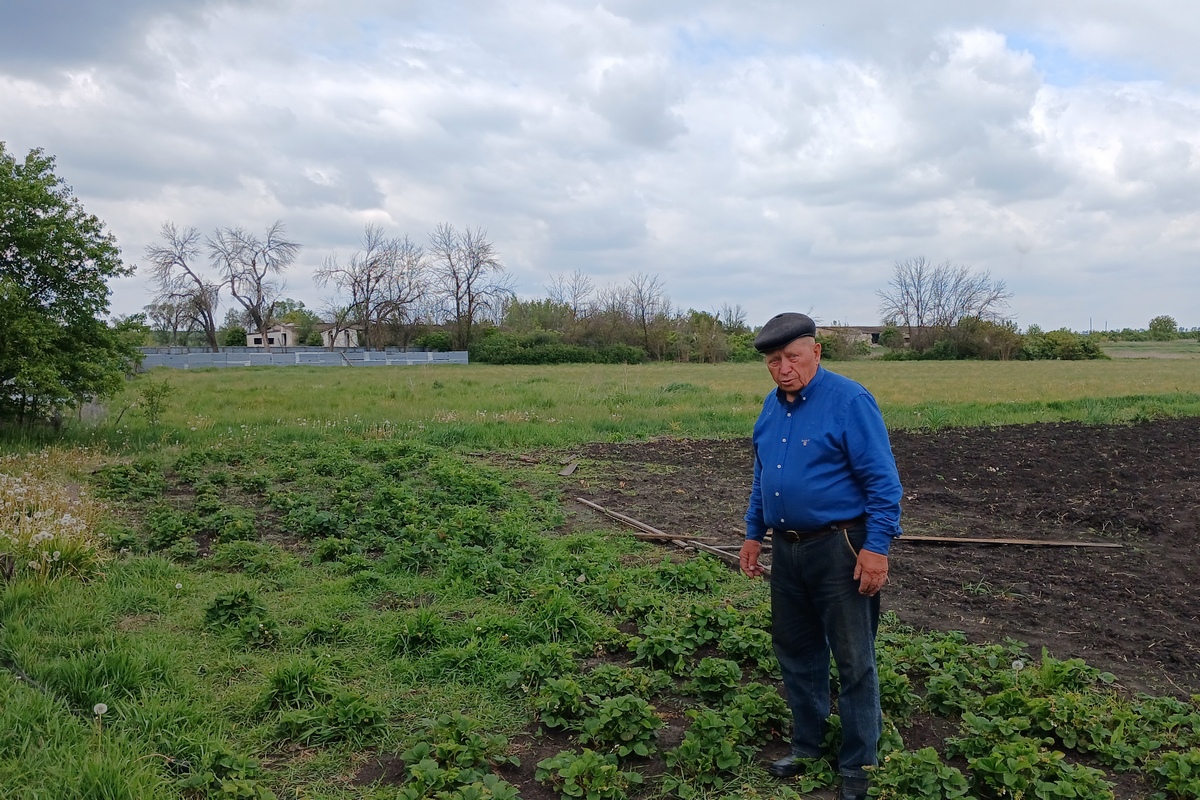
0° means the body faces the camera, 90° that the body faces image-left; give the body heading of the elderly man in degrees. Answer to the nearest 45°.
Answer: approximately 45°

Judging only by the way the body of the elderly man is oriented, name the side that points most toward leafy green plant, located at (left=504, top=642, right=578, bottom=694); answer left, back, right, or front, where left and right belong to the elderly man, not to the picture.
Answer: right

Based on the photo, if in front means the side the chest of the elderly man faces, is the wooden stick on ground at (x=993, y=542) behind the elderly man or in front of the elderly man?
behind

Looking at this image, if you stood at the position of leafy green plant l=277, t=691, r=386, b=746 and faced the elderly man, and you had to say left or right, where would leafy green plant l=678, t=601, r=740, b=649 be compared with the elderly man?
left

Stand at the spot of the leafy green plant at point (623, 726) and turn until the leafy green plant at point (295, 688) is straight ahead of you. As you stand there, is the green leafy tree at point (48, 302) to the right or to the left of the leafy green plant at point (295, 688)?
right

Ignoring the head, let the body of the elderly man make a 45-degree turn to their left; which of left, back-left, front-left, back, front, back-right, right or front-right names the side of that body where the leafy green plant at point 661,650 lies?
back-right

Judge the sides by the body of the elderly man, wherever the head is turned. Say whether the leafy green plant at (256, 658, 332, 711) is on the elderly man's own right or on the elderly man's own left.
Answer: on the elderly man's own right
